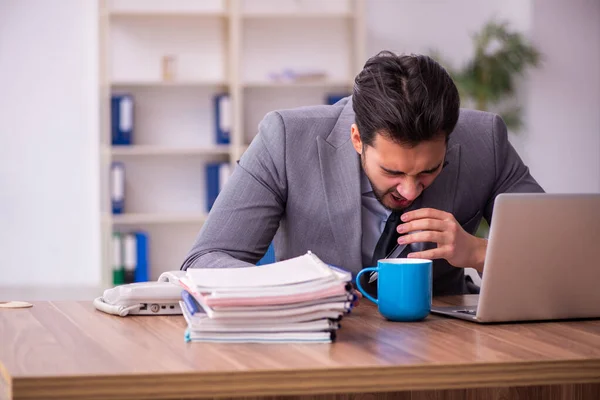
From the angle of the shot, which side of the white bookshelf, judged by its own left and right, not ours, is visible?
front

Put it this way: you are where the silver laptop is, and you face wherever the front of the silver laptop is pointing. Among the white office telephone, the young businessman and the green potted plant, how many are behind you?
0

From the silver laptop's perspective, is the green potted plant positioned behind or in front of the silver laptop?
in front

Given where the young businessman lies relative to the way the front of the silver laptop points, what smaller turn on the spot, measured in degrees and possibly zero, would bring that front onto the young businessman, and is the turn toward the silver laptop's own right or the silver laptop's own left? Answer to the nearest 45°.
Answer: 0° — it already faces them

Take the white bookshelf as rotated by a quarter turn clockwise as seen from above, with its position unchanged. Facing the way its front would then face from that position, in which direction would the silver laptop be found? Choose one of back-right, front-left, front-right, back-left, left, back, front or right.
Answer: left

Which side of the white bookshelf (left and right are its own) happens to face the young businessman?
front

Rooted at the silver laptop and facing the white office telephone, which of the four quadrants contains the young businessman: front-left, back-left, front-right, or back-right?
front-right

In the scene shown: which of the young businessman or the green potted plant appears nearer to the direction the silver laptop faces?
the young businessman

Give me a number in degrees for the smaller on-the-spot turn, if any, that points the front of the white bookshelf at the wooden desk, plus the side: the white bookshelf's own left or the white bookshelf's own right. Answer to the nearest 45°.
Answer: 0° — it already faces it

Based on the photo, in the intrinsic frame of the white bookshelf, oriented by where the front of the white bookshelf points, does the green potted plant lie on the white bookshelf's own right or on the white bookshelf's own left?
on the white bookshelf's own left

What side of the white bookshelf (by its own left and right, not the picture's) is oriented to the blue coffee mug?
front

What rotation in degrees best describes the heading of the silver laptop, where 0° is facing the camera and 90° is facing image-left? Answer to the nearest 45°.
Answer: approximately 135°

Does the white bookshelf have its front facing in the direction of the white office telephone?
yes

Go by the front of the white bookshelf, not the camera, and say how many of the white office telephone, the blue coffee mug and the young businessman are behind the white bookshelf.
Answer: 0
